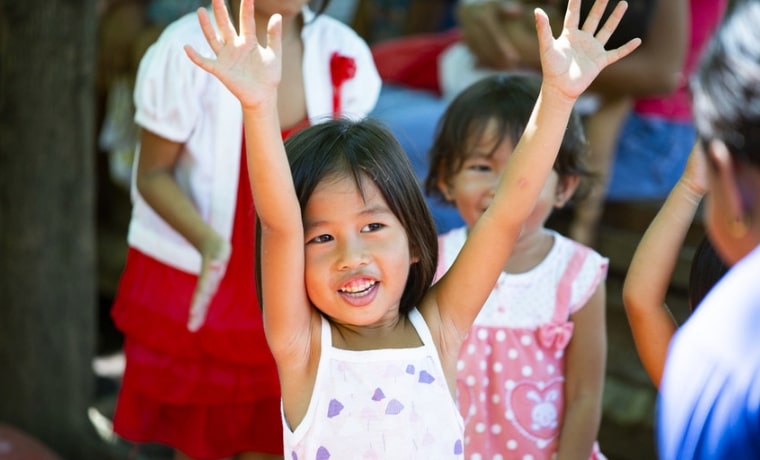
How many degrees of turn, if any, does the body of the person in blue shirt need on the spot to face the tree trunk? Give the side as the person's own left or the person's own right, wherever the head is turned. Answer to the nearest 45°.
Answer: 0° — they already face it

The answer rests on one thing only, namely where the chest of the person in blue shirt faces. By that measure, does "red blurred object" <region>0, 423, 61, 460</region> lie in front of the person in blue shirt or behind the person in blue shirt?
in front

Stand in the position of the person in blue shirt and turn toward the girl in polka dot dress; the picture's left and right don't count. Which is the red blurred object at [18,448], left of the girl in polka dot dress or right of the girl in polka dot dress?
left

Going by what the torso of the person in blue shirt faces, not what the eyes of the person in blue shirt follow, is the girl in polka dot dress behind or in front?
in front

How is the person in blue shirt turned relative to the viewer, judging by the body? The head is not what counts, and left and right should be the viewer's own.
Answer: facing away from the viewer and to the left of the viewer
